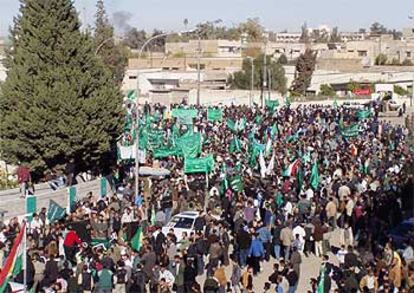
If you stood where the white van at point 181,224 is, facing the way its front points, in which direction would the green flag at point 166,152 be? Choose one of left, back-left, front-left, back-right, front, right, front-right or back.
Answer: back-right

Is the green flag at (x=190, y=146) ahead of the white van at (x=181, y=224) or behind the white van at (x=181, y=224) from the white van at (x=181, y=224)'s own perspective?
behind

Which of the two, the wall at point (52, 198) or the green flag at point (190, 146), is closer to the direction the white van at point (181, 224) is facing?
the wall

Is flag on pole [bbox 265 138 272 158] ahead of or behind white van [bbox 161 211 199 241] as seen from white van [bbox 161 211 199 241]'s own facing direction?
behind

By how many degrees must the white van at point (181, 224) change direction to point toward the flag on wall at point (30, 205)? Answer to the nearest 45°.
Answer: approximately 90° to its right

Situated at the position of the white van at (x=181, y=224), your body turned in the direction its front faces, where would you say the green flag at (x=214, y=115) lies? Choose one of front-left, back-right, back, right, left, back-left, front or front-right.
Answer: back-right

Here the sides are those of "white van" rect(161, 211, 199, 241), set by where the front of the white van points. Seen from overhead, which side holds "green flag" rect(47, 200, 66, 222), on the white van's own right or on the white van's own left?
on the white van's own right

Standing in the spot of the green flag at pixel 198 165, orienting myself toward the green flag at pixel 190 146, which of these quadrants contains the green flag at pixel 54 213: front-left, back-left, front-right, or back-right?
back-left

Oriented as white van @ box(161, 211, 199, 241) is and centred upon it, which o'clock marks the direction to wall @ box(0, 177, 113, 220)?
The wall is roughly at 3 o'clock from the white van.

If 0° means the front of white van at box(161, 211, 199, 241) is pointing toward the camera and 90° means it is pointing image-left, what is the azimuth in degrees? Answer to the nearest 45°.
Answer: approximately 45°

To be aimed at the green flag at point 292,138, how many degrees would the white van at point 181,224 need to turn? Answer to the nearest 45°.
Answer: approximately 135° to its right
